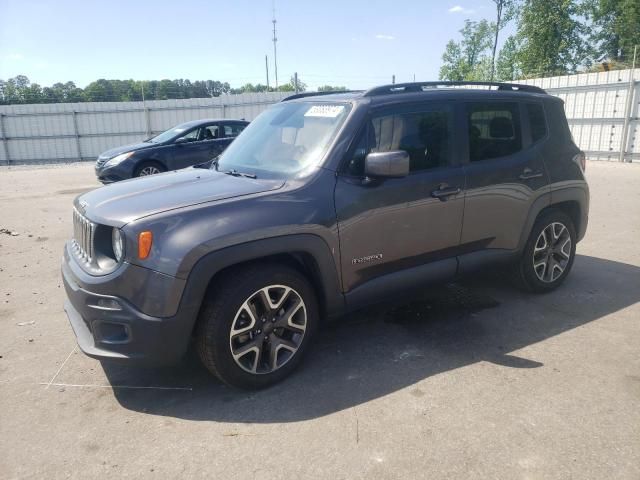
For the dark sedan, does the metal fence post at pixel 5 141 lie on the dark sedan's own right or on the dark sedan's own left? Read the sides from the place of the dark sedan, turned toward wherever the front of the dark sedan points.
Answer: on the dark sedan's own right

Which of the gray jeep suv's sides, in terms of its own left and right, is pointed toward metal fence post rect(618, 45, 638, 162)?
back

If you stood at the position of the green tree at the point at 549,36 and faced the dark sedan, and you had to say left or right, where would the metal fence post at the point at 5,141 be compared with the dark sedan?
right

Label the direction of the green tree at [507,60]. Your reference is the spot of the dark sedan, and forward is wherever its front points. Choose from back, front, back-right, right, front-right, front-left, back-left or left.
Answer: back

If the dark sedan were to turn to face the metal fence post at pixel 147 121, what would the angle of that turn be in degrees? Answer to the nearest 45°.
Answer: approximately 135° to its right

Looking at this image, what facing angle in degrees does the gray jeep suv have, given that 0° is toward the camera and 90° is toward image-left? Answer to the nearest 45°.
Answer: approximately 45°

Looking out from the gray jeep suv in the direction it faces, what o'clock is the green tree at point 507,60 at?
The green tree is roughly at 5 o'clock from the gray jeep suv.

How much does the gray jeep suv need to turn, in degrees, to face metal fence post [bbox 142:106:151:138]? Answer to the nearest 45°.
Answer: approximately 135° to its right

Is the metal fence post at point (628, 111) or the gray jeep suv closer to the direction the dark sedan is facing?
the gray jeep suv
